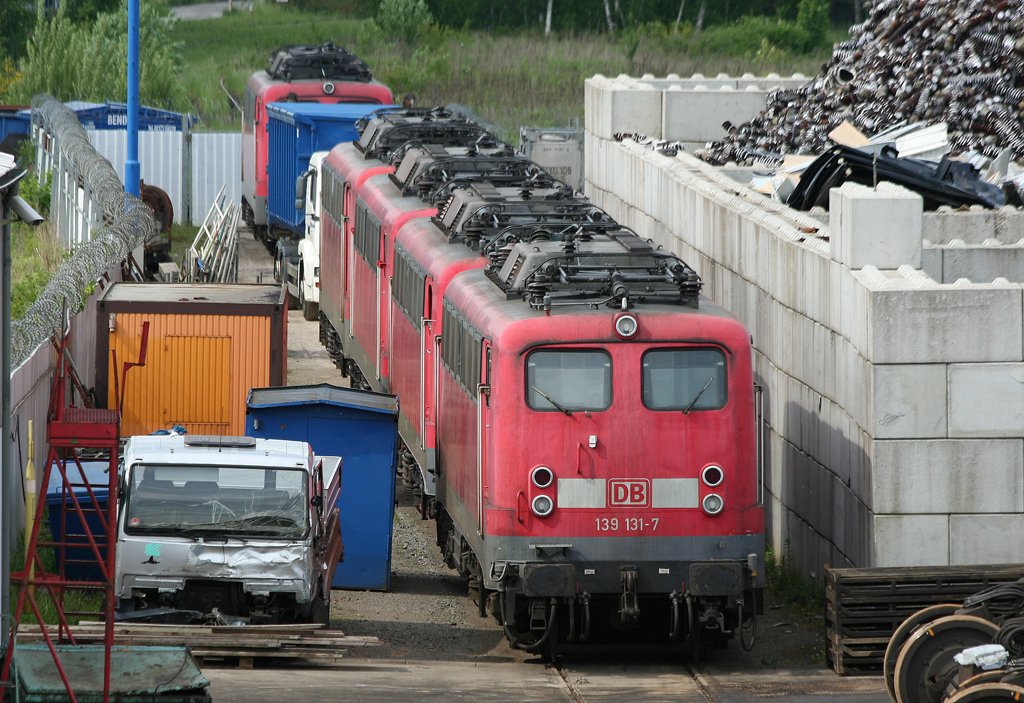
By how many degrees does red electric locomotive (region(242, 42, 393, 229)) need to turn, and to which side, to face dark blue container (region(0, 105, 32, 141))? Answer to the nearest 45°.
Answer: approximately 135° to its right

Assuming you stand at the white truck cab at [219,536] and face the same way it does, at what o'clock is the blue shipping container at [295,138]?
The blue shipping container is roughly at 6 o'clock from the white truck cab.

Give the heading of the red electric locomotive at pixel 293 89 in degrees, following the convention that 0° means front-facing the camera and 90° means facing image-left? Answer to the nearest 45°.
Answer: approximately 0°

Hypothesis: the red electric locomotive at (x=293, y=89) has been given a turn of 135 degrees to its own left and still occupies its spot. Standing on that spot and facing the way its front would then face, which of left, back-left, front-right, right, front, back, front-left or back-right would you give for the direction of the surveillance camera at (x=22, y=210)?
back-right

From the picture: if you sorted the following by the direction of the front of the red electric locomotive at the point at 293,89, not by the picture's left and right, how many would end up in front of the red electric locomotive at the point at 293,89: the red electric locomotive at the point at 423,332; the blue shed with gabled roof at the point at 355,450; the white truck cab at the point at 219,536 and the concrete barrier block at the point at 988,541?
4

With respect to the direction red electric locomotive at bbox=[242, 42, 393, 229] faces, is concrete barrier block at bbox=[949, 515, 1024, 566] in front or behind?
in front

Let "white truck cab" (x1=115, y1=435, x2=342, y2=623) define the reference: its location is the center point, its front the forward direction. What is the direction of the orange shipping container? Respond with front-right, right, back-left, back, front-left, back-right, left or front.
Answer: back

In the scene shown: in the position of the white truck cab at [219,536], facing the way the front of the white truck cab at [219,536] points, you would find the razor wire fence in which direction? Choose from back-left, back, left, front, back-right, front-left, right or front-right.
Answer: back

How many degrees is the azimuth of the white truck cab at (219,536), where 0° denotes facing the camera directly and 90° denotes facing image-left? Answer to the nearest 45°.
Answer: approximately 0°

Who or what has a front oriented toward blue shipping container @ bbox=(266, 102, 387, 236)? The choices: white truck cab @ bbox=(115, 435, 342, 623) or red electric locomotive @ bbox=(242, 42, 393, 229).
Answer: the red electric locomotive
